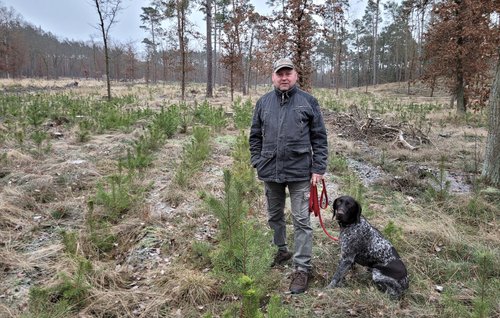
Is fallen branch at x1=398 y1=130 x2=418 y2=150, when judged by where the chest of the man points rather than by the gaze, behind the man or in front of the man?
behind

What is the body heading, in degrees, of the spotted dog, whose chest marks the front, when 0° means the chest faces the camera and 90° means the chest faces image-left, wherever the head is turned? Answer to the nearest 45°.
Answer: approximately 90°

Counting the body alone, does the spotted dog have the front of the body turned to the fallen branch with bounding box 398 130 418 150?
no

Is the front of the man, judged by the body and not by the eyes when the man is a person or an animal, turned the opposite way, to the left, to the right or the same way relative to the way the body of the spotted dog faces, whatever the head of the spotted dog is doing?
to the left

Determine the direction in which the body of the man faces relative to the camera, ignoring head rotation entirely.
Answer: toward the camera

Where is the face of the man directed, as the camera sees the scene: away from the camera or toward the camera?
toward the camera
